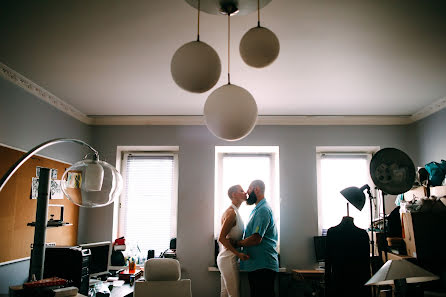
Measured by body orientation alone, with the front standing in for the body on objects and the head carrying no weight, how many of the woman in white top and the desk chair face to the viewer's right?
1

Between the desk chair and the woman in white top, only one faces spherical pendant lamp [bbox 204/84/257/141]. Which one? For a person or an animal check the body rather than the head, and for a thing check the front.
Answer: the desk chair

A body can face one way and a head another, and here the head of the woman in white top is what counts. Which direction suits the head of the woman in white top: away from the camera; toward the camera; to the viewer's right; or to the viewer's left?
to the viewer's right

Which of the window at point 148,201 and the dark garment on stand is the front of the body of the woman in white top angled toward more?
the dark garment on stand

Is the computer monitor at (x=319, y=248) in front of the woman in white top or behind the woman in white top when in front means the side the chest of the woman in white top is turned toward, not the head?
in front

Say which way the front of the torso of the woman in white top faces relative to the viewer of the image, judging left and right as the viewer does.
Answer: facing to the right of the viewer

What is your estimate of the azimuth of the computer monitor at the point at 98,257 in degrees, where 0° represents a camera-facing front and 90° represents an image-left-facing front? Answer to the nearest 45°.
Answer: approximately 315°

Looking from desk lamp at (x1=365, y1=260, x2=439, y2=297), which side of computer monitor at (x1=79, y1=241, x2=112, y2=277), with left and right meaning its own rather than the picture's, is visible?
front

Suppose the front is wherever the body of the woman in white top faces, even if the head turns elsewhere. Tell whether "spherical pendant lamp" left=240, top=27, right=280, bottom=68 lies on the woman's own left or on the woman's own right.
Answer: on the woman's own right

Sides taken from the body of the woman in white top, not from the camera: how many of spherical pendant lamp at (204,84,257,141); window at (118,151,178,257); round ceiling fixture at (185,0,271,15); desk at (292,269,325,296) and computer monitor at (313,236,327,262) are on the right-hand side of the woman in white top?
2
